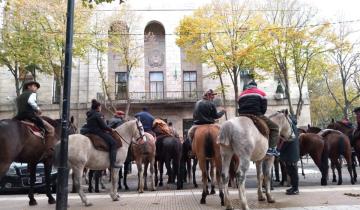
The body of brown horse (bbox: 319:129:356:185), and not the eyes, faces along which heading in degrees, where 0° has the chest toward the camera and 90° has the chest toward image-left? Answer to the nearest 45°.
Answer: approximately 135°

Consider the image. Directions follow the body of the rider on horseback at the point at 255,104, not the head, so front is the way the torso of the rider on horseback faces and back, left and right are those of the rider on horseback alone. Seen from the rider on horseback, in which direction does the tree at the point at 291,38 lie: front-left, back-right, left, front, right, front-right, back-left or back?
front-left

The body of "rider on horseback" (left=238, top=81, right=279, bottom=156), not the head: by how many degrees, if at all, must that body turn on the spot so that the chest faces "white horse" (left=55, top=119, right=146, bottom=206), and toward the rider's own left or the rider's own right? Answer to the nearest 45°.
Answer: approximately 135° to the rider's own left

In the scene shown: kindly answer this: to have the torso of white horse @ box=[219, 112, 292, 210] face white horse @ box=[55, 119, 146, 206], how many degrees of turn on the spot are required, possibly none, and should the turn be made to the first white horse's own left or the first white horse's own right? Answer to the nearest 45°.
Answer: approximately 135° to the first white horse's own left

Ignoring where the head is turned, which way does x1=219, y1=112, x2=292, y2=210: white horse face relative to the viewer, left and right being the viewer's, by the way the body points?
facing away from the viewer and to the right of the viewer

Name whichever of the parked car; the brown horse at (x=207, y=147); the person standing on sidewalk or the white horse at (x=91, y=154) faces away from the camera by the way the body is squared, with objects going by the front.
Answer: the brown horse

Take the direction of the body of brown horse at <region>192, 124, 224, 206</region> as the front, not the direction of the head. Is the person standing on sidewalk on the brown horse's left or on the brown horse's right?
on the brown horse's right

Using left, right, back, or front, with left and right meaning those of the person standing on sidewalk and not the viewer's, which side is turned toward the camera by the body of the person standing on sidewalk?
left

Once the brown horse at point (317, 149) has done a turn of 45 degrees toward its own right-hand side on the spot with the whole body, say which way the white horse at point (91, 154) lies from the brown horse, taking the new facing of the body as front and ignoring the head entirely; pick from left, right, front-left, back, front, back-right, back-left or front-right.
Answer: left

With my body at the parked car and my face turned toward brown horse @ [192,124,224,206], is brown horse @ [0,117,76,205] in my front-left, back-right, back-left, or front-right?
front-right

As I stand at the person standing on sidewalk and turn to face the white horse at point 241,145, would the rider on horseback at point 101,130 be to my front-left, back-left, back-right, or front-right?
front-right

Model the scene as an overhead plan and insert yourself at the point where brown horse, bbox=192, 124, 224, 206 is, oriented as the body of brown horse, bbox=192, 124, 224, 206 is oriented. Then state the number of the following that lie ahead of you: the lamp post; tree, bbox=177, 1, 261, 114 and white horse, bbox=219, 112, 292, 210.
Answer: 1

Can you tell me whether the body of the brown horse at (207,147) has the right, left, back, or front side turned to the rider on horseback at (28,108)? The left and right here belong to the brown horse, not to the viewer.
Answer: left
